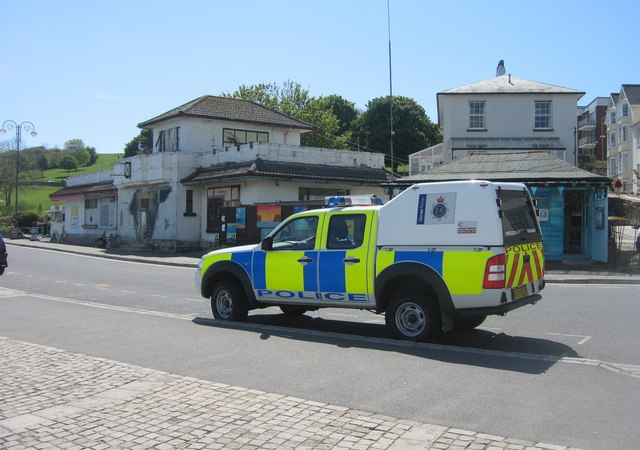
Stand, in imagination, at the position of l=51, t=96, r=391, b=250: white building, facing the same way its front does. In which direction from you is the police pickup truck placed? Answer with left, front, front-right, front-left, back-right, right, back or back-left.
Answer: front-left

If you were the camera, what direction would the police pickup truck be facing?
facing away from the viewer and to the left of the viewer

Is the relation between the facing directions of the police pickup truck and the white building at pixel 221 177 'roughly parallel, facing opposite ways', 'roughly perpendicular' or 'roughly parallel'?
roughly perpendicular

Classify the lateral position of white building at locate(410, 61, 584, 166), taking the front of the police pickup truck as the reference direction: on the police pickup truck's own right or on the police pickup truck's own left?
on the police pickup truck's own right

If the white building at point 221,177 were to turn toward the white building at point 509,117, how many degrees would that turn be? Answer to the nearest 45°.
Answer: approximately 135° to its left

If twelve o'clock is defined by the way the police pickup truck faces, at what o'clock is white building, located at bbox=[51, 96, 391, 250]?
The white building is roughly at 1 o'clock from the police pickup truck.

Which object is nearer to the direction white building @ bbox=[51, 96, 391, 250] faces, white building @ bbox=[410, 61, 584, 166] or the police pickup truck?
the police pickup truck
